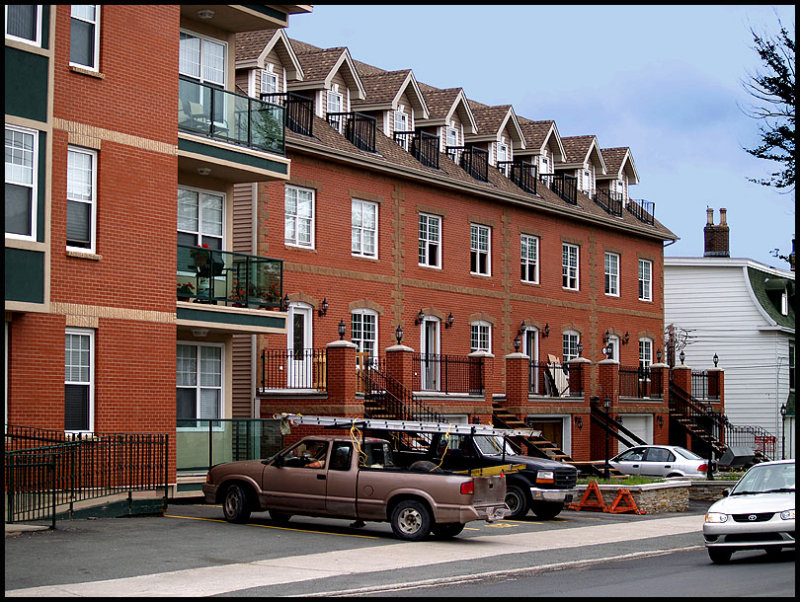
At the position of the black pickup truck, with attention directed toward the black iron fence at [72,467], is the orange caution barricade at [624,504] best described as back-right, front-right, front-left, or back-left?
back-left

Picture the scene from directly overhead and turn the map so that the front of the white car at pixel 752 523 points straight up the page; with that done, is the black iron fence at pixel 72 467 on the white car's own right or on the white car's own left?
on the white car's own right

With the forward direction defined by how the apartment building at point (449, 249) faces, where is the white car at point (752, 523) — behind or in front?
in front

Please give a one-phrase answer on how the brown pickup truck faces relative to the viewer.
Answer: facing away from the viewer and to the left of the viewer

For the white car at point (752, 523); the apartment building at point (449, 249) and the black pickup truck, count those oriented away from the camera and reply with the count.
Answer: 0

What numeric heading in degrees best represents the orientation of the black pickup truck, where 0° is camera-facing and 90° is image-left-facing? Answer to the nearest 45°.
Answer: approximately 315°

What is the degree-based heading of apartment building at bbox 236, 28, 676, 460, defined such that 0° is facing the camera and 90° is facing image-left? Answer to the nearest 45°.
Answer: approximately 315°

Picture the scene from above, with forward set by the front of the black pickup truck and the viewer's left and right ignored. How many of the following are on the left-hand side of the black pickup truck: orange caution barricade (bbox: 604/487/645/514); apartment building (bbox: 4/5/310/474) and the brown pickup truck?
1

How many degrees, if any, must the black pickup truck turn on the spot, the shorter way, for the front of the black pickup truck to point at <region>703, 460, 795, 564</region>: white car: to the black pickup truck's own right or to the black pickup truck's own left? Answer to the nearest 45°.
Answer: approximately 45° to the black pickup truck's own right

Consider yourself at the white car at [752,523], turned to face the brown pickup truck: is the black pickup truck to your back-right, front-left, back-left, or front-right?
front-right

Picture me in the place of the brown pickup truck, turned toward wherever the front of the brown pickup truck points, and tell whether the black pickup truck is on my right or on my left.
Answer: on my right
